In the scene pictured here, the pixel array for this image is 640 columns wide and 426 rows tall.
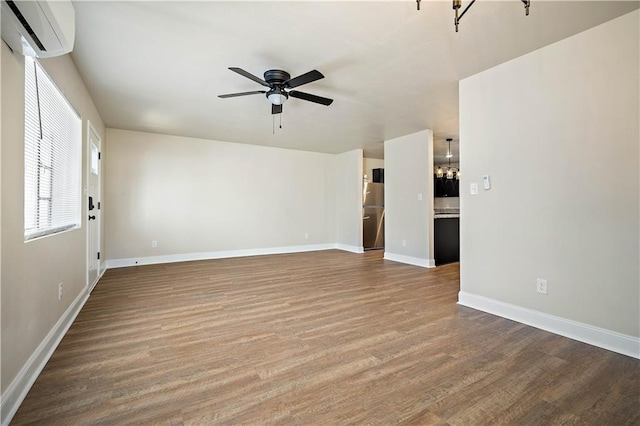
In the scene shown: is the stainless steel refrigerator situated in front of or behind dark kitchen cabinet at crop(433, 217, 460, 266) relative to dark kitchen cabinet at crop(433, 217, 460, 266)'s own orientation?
behind

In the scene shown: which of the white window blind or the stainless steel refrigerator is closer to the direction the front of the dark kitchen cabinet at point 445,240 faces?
the white window blind

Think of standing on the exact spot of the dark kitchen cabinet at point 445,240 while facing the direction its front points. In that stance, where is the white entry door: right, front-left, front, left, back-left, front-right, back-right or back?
right

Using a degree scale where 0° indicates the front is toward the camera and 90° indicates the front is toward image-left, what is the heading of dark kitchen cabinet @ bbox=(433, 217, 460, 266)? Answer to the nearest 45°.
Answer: approximately 315°

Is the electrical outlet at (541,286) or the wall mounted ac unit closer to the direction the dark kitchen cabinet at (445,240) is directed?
the electrical outlet

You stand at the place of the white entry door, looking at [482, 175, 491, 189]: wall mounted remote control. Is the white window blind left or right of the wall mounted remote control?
right

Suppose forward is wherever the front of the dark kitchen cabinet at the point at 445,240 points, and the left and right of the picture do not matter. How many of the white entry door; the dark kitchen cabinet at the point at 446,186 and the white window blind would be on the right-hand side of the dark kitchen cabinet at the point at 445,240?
2

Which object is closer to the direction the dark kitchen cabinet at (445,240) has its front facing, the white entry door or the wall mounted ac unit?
the wall mounted ac unit

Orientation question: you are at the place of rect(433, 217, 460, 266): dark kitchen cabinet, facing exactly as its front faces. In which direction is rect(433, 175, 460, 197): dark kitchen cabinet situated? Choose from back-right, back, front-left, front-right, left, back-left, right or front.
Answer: back-left

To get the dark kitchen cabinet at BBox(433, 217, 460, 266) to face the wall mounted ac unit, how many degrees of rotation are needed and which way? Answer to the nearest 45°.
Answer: approximately 45° to its right
